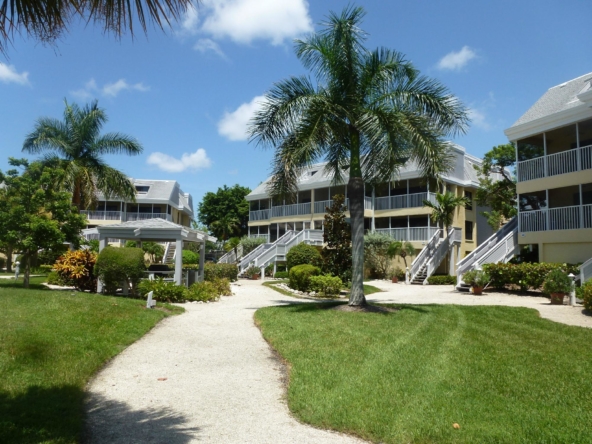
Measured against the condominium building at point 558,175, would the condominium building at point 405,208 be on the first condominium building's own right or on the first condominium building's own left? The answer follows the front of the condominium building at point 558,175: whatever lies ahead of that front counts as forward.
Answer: on the first condominium building's own right

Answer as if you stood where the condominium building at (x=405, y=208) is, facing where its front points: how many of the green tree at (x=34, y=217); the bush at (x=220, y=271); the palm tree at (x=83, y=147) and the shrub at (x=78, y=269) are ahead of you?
4

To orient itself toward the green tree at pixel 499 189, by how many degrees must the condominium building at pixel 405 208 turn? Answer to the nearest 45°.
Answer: approximately 90° to its left

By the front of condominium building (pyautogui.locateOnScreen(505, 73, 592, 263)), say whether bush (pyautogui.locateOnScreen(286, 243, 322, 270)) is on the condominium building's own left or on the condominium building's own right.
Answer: on the condominium building's own right

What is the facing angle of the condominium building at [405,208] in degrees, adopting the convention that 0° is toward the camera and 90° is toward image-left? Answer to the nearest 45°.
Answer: approximately 45°

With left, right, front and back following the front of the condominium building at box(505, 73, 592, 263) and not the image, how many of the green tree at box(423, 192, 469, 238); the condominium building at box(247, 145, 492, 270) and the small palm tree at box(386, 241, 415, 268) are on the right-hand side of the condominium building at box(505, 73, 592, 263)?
3

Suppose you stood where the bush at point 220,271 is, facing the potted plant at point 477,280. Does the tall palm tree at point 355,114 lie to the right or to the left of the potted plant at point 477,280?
right

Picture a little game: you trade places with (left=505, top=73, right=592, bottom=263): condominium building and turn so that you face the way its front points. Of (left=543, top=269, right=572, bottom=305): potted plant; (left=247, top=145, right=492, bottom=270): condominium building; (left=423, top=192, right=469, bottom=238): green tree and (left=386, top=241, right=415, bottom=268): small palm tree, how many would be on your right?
3

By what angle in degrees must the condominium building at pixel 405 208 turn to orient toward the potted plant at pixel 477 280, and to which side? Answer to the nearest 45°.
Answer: approximately 45° to its left

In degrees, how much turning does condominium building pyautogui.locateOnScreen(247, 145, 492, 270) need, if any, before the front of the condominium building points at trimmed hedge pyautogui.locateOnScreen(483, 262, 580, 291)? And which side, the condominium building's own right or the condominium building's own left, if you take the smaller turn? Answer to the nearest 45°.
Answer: approximately 45° to the condominium building's own left

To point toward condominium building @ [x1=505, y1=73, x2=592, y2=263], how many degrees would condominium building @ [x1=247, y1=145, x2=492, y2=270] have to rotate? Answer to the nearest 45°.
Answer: approximately 90° to its left
